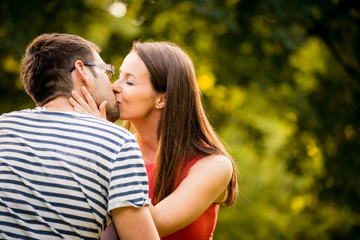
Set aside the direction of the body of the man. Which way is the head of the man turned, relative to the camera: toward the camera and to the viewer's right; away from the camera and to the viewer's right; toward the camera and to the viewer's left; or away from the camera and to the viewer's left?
away from the camera and to the viewer's right

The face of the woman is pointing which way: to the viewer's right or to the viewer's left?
to the viewer's left

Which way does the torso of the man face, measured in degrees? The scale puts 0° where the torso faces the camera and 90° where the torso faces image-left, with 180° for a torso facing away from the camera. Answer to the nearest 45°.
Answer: approximately 225°

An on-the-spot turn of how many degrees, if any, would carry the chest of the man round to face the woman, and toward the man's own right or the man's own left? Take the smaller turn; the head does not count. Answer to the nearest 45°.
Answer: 0° — they already face them
